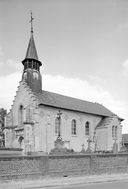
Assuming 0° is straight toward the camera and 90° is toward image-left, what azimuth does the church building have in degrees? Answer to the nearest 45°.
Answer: approximately 45°
